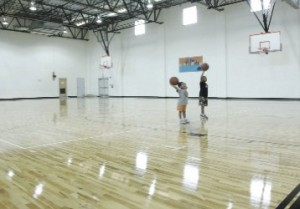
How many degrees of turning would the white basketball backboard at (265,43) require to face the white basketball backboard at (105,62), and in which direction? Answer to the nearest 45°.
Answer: approximately 135° to its right

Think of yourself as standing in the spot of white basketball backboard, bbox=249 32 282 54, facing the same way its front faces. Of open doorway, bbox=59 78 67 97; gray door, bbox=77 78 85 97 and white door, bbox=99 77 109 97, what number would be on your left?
0

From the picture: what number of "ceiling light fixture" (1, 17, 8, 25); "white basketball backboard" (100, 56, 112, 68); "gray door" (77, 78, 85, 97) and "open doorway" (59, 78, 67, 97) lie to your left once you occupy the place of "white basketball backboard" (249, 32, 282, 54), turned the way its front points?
0

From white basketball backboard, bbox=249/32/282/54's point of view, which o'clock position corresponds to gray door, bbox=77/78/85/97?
The gray door is roughly at 4 o'clock from the white basketball backboard.

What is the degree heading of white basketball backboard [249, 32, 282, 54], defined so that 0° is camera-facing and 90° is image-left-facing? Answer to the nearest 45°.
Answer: approximately 0°

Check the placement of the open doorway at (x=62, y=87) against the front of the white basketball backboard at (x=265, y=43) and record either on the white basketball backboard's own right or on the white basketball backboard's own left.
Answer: on the white basketball backboard's own right

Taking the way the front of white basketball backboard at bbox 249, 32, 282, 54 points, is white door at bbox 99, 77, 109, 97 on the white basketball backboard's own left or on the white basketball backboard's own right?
on the white basketball backboard's own right

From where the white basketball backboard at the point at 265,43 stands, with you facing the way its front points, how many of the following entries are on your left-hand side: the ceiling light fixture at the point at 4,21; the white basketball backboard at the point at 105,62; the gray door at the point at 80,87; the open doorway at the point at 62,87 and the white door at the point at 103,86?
0

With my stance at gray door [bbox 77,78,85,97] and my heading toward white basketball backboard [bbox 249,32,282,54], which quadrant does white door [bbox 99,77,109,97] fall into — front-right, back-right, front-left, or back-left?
front-left

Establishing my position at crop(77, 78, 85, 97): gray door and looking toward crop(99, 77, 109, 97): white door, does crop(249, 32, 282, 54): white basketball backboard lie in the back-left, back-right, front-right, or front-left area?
front-right

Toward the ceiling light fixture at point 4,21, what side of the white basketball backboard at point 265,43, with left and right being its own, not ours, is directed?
right
